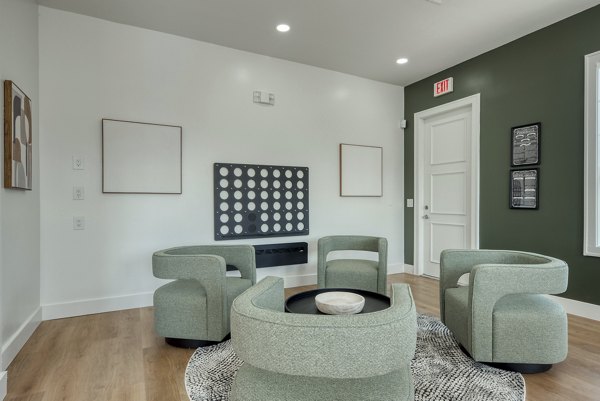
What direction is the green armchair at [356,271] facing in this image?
toward the camera

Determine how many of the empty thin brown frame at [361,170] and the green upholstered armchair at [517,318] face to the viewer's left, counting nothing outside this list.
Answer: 1

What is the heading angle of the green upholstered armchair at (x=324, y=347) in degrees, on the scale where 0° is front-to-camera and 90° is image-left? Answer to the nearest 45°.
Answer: approximately 180°

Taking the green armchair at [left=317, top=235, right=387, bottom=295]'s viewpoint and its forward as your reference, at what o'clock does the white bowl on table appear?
The white bowl on table is roughly at 12 o'clock from the green armchair.

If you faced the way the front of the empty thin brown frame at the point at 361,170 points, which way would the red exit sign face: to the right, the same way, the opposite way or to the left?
to the right

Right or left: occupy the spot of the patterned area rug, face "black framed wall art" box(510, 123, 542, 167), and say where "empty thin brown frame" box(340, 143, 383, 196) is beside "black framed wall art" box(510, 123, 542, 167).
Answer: left

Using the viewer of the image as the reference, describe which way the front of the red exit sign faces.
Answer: facing the viewer and to the left of the viewer

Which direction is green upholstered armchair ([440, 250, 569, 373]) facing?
to the viewer's left

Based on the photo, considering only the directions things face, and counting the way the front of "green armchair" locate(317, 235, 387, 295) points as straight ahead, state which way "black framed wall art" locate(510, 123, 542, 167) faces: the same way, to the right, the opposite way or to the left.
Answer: to the right

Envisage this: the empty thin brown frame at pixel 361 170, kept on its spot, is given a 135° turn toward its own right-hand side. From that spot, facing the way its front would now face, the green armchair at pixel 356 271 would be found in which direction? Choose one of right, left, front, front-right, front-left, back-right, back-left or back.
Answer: left

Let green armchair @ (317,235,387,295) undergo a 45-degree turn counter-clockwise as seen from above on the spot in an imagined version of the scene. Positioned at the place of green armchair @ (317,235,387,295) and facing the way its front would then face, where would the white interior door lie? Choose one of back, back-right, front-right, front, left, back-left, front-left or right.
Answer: left

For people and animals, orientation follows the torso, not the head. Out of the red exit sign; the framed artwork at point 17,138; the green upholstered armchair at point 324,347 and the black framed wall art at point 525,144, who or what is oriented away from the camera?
the green upholstered armchair

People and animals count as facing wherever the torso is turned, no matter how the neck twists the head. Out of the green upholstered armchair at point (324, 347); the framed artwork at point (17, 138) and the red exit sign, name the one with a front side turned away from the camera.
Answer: the green upholstered armchair

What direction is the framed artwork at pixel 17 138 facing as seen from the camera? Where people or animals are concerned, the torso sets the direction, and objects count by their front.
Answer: to the viewer's right

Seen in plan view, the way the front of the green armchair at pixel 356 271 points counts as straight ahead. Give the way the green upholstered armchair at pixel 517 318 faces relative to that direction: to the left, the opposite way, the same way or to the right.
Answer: to the right

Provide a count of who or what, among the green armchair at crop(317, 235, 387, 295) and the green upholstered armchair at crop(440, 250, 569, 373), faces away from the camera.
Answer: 0
